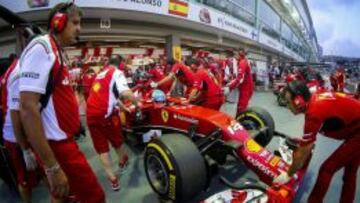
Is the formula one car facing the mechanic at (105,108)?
no

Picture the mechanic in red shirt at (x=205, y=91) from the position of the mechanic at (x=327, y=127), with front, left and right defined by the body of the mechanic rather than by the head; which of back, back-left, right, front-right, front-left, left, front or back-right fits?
front-right

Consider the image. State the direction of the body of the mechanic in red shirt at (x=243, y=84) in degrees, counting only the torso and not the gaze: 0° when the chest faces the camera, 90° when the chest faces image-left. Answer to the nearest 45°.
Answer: approximately 90°

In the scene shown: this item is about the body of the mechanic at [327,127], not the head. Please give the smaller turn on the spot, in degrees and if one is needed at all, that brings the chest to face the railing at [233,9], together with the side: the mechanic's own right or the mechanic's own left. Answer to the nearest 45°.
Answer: approximately 90° to the mechanic's own right

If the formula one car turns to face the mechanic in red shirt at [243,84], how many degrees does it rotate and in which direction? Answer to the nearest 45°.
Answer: approximately 135° to its left

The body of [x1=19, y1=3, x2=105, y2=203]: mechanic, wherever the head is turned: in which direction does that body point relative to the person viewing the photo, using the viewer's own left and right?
facing to the right of the viewer

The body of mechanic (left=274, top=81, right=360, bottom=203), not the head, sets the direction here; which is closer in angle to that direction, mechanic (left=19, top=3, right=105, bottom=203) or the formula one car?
the formula one car

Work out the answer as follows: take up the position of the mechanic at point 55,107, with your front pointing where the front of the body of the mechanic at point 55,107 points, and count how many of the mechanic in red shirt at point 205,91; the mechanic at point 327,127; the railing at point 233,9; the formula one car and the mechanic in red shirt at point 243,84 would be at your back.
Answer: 0

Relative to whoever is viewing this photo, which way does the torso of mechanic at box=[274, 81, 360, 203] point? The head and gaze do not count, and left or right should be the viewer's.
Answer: facing to the left of the viewer

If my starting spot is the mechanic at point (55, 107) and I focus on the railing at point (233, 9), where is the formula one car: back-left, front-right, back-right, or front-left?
front-right

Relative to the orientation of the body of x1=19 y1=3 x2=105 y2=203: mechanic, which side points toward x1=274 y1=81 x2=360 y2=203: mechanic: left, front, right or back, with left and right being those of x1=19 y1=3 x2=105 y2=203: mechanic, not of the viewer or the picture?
front

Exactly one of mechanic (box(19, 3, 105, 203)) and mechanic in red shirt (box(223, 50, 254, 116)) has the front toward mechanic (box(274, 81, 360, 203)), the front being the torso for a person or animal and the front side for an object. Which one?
mechanic (box(19, 3, 105, 203))

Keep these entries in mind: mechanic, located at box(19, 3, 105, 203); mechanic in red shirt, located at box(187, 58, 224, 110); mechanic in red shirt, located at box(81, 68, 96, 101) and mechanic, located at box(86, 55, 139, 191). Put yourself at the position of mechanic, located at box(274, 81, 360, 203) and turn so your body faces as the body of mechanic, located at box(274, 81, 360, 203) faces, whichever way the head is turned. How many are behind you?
0
